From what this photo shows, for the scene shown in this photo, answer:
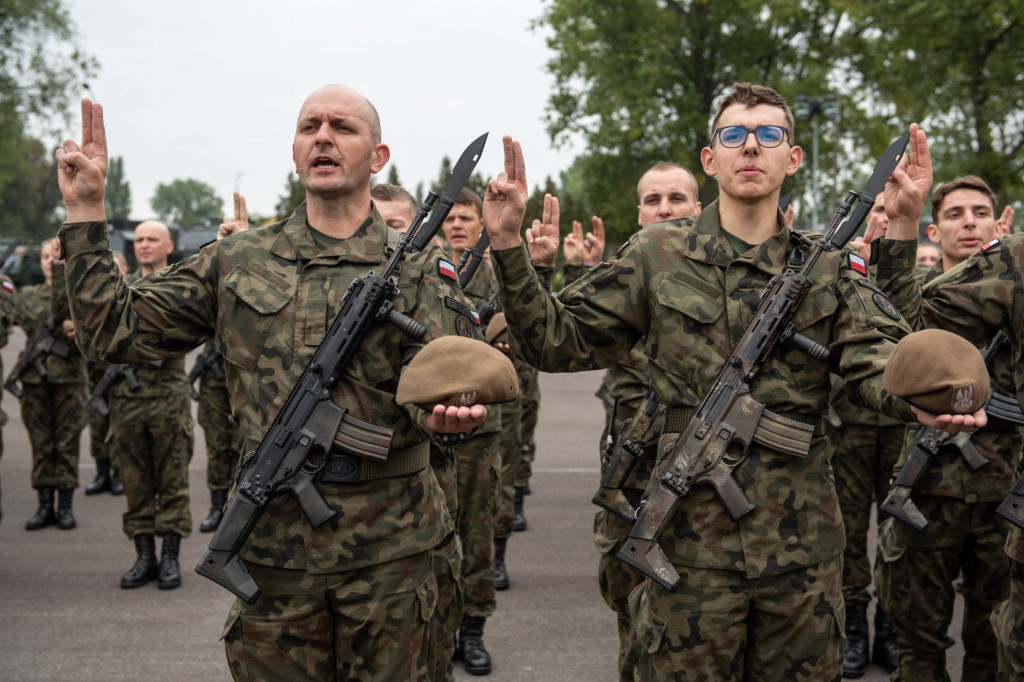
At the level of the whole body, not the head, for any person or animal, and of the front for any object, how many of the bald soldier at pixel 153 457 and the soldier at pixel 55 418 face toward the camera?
2

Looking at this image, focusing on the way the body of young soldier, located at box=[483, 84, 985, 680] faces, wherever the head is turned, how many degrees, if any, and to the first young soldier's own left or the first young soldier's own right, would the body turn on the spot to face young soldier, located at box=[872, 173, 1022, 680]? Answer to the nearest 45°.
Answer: approximately 135° to the first young soldier's own left

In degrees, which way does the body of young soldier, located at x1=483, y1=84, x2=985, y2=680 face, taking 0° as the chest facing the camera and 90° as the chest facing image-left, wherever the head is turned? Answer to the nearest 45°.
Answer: approximately 0°

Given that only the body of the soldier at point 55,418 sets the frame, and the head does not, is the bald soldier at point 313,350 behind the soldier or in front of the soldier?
in front

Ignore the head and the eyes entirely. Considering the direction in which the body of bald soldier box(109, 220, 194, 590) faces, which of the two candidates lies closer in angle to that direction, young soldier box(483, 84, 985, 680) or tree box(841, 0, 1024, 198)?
the young soldier

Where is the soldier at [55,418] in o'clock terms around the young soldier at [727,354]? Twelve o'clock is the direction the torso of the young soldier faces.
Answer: The soldier is roughly at 4 o'clock from the young soldier.

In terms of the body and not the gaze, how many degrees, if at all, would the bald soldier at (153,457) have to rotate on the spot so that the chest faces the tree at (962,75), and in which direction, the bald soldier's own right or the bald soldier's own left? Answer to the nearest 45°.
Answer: approximately 135° to the bald soldier's own left

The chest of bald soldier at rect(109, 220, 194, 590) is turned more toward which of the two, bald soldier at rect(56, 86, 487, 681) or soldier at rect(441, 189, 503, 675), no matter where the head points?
the bald soldier

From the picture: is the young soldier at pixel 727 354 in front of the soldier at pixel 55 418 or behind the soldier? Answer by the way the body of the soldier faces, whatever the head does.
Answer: in front

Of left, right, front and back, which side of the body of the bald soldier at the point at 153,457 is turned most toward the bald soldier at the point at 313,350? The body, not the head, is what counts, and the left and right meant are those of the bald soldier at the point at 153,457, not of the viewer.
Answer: front
